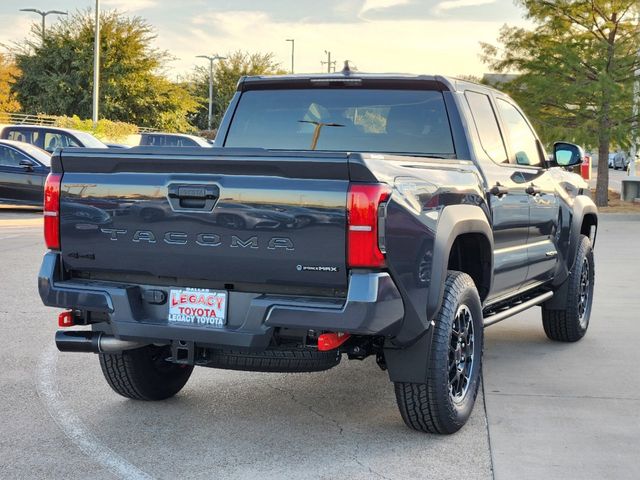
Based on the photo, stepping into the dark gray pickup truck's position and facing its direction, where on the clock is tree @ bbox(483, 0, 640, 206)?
The tree is roughly at 11 o'clock from the dark gray pickup truck.

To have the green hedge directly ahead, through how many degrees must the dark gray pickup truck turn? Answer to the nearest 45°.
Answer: approximately 45° to its left

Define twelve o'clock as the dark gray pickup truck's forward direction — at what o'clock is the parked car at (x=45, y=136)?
The parked car is roughly at 10 o'clock from the dark gray pickup truck.

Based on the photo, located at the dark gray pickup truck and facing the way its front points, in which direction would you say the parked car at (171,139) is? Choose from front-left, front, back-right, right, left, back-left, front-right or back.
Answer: front-left

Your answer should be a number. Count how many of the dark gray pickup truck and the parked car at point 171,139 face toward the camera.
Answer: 0

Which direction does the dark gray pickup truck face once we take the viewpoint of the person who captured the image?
facing away from the viewer and to the right of the viewer
